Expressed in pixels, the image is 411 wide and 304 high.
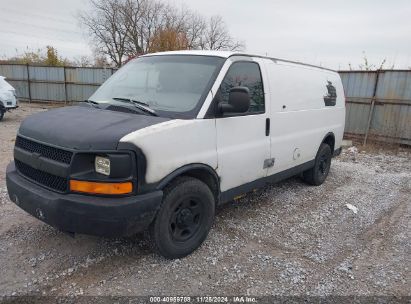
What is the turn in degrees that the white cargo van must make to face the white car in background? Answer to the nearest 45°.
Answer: approximately 90° to its right

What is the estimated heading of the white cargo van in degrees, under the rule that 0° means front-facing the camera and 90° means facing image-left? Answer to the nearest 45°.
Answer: approximately 45°
